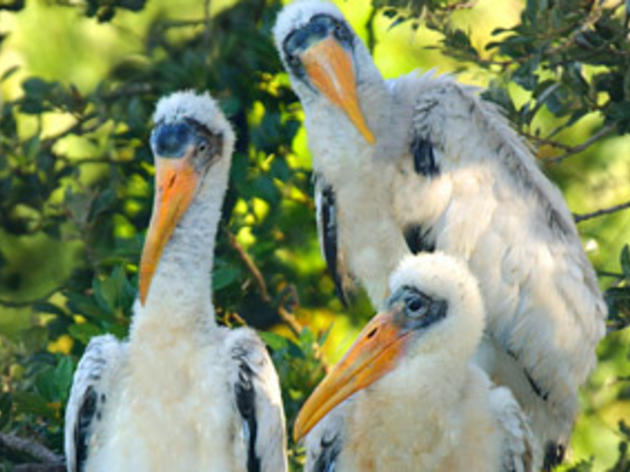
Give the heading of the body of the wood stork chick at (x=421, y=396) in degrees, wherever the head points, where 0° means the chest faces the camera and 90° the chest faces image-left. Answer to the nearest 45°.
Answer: approximately 45°

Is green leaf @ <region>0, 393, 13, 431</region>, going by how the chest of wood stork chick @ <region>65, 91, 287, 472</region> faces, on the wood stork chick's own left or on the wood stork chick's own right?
on the wood stork chick's own right

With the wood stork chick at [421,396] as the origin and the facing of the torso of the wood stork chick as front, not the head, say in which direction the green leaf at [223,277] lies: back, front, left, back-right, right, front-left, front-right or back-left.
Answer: right

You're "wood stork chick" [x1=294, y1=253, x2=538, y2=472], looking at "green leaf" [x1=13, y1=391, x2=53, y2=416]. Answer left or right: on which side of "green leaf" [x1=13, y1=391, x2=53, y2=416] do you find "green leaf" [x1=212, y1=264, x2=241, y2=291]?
right

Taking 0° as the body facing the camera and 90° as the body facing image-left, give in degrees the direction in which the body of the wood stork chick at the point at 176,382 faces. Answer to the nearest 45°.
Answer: approximately 0°

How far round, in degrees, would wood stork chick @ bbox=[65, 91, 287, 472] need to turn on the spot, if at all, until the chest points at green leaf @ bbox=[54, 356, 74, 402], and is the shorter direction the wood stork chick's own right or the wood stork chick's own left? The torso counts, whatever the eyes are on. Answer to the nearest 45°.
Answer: approximately 135° to the wood stork chick's own right

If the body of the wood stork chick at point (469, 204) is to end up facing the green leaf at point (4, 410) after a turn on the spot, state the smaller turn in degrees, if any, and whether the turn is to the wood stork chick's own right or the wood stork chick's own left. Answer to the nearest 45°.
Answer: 0° — it already faces it

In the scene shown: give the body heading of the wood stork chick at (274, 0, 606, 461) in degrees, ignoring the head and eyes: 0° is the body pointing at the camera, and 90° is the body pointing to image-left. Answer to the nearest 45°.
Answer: approximately 45°
